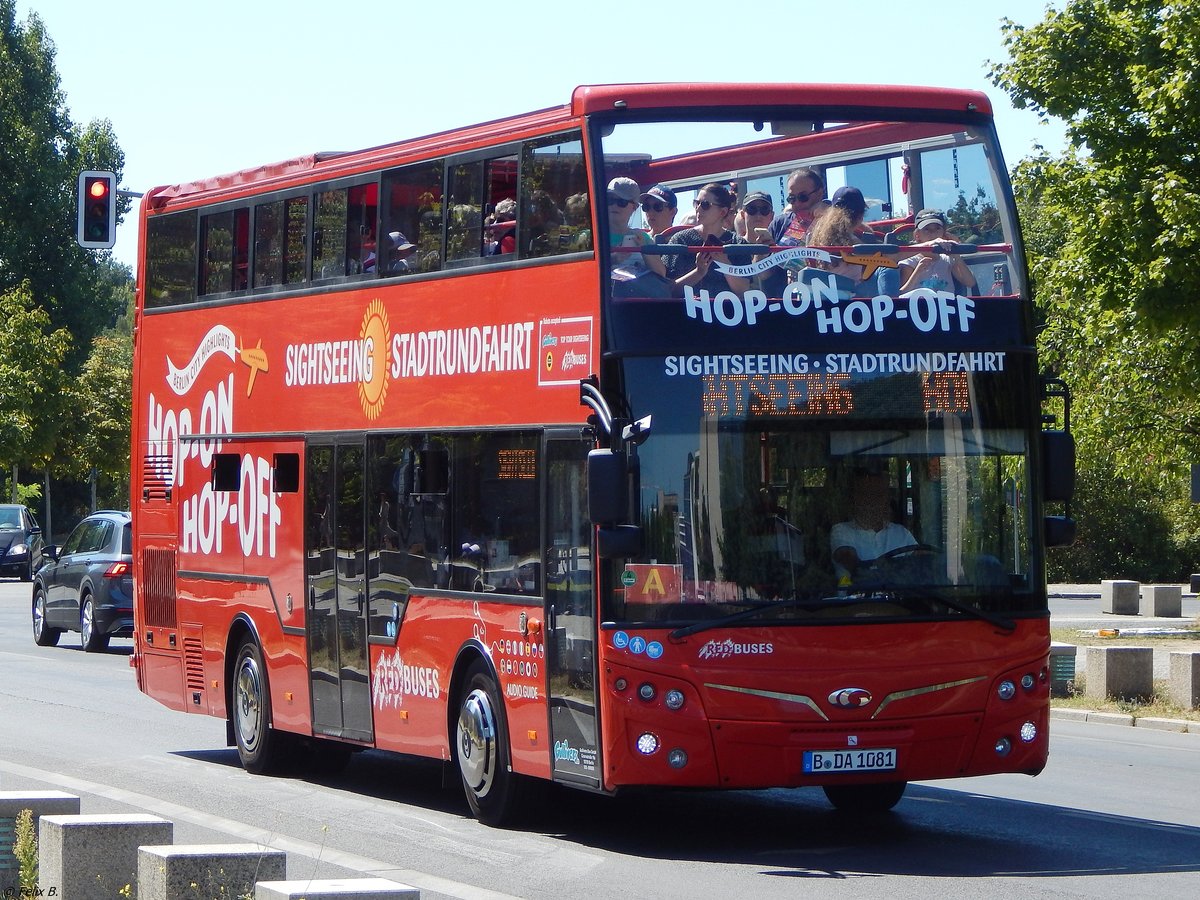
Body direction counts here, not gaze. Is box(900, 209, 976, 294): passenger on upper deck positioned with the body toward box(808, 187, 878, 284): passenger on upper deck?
no

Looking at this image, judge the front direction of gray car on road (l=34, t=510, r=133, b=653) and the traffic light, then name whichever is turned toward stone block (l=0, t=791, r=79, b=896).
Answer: the traffic light

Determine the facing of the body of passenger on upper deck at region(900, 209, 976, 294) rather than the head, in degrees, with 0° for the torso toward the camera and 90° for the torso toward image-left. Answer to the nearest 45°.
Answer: approximately 0°

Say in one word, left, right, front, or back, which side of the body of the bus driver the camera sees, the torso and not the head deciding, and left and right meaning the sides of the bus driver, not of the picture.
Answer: front

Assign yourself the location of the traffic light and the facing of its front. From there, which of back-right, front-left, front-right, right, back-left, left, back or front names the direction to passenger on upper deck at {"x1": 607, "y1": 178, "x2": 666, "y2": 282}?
front

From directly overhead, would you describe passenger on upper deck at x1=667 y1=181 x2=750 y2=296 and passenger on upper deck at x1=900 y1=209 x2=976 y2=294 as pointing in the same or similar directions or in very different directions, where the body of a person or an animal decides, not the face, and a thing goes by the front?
same or similar directions

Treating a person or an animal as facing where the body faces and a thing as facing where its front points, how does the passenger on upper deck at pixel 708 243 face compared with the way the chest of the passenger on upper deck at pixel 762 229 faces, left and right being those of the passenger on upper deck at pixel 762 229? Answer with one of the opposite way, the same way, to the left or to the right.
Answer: the same way

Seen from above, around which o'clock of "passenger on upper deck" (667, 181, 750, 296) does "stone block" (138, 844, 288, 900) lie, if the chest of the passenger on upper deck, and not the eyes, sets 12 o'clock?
The stone block is roughly at 1 o'clock from the passenger on upper deck.

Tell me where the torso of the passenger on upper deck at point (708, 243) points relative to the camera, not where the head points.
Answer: toward the camera

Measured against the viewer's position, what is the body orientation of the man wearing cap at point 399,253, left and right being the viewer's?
facing the viewer and to the right of the viewer

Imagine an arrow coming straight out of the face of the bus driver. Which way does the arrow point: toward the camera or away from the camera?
toward the camera

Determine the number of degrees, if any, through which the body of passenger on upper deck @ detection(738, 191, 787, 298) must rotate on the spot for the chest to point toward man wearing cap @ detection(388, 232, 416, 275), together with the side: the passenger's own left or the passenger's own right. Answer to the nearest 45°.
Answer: approximately 135° to the passenger's own right

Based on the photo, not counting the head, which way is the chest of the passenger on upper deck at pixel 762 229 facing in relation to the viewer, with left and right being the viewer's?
facing the viewer

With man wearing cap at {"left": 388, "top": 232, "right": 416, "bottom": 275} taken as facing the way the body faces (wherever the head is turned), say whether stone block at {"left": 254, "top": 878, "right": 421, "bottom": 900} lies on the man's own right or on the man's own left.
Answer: on the man's own right
